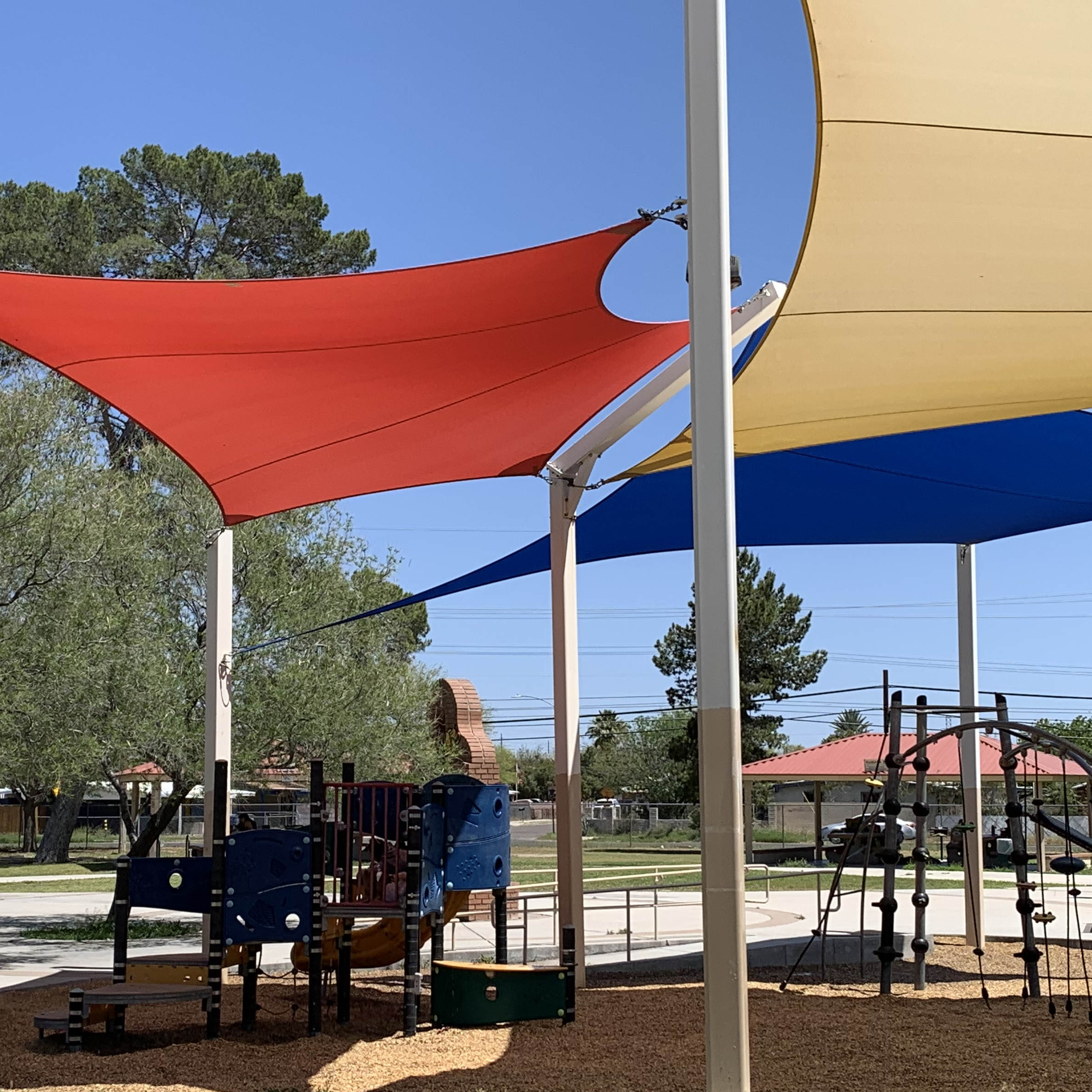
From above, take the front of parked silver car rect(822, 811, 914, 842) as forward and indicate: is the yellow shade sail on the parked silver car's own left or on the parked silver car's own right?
on the parked silver car's own left

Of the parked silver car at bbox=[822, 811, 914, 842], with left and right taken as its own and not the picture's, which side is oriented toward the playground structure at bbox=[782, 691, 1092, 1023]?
left

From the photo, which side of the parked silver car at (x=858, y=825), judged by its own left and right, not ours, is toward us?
left

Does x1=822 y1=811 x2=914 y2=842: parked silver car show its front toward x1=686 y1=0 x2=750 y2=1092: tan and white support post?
no

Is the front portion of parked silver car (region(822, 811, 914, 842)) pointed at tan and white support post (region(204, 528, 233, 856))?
no

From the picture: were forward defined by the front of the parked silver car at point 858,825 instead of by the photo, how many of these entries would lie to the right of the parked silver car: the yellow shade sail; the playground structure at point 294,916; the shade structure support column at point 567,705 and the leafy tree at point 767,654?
1

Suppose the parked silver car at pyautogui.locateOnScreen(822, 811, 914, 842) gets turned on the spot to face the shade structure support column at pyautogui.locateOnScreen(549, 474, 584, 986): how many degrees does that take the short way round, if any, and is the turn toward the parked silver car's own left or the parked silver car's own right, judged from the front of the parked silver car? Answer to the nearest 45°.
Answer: approximately 90° to the parked silver car's own left
